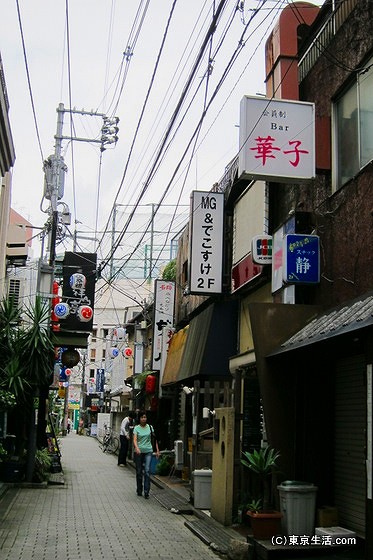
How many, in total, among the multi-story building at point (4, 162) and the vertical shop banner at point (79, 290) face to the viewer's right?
1

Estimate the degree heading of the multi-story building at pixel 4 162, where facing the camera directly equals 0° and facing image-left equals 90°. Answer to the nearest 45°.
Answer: approximately 270°

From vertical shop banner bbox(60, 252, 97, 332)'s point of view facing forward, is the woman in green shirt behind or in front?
in front

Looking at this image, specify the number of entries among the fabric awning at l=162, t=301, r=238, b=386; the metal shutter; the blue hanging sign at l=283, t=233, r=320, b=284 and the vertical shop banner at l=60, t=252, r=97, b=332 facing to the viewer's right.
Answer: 0

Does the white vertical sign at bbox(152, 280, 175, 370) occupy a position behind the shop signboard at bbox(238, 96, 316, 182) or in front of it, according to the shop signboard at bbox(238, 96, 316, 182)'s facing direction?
behind

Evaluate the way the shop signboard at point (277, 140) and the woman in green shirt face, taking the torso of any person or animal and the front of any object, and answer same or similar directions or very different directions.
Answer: same or similar directions

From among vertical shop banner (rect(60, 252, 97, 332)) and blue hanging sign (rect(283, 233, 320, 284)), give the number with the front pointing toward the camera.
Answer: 2

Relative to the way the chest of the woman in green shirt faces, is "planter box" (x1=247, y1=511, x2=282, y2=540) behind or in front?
in front

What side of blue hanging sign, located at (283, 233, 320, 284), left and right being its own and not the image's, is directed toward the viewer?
front

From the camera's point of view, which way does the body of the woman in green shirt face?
toward the camera

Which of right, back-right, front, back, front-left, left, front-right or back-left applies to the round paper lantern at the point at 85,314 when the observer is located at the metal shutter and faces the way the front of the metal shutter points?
right

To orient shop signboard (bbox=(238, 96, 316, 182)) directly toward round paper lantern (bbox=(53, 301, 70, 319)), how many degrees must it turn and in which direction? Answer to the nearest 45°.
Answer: approximately 135° to its right

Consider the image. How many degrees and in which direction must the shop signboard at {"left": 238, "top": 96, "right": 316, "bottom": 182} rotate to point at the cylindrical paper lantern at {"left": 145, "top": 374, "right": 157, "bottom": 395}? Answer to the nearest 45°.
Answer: approximately 180°
